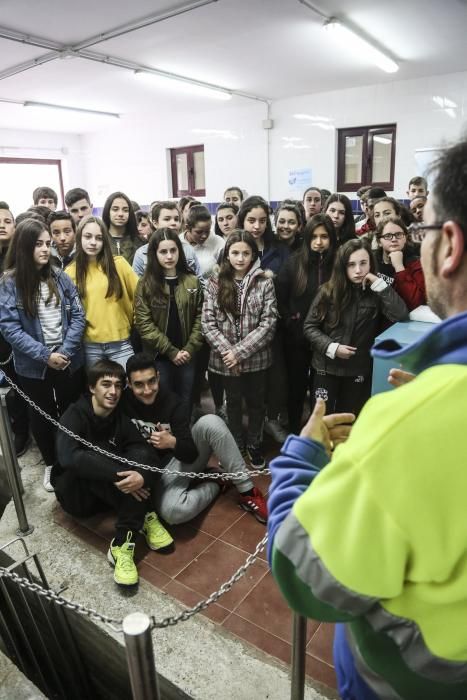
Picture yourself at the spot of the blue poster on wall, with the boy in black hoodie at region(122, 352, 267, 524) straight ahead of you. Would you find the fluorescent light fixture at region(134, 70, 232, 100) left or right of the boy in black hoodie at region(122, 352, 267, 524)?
right

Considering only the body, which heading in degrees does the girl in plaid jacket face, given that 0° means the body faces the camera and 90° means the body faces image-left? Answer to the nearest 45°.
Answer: approximately 0°

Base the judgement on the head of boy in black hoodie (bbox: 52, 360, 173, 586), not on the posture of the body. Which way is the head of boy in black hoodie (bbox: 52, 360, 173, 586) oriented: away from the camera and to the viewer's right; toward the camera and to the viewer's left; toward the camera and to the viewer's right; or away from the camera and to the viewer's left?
toward the camera and to the viewer's right

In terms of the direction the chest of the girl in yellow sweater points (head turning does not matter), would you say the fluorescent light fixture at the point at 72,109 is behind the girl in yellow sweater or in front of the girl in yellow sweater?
behind

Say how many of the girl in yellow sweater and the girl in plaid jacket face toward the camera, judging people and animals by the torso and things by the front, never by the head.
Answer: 2

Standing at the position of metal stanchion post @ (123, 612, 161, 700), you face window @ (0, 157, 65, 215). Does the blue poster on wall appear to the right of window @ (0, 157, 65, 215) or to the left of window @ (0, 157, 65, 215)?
right

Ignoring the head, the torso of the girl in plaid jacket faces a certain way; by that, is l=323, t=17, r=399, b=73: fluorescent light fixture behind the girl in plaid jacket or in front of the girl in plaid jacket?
behind

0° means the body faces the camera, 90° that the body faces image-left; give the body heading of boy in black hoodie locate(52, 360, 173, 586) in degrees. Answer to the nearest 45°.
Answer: approximately 315°

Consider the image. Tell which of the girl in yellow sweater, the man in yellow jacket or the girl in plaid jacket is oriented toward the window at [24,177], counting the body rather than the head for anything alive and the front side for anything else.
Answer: the man in yellow jacket

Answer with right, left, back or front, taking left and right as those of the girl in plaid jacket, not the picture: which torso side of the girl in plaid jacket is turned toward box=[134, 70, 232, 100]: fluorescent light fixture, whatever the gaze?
back

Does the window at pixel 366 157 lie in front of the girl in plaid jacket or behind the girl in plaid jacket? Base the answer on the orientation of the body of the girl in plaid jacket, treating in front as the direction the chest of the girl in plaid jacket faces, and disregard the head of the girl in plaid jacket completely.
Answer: behind

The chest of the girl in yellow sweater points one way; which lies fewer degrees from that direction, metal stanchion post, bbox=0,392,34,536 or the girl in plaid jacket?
the metal stanchion post

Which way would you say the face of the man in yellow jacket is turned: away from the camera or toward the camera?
away from the camera
